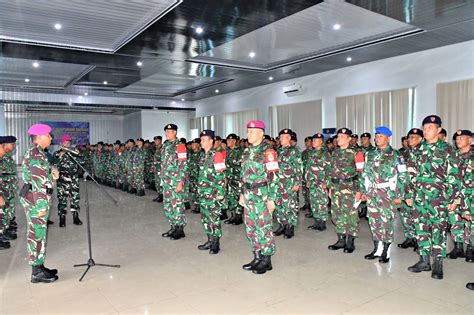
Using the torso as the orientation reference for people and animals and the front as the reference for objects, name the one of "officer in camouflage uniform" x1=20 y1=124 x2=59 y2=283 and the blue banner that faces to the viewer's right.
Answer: the officer in camouflage uniform

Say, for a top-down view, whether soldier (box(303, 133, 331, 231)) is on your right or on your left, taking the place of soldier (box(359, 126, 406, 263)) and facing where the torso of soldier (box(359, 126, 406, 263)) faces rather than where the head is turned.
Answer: on your right

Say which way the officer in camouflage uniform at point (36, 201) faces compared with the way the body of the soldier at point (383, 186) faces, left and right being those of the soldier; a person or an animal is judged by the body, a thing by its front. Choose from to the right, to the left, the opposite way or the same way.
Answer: the opposite way

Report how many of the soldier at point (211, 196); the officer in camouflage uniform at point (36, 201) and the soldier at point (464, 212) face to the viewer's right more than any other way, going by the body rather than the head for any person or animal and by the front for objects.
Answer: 1

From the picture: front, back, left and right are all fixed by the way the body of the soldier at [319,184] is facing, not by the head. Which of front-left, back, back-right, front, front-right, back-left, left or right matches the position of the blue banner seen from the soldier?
right

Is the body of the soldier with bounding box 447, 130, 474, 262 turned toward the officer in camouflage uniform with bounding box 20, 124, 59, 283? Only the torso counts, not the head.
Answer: yes

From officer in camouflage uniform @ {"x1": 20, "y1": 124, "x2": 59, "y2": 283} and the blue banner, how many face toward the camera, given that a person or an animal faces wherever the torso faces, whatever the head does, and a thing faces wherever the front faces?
1

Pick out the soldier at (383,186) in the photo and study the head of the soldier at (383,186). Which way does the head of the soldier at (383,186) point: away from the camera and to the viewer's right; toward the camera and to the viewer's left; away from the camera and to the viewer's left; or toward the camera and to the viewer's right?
toward the camera and to the viewer's left

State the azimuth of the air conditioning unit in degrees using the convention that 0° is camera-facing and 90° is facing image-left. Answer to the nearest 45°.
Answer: approximately 45°
